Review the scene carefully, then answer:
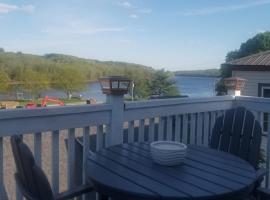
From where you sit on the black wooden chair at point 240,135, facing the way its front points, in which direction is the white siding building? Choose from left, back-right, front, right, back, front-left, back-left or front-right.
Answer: back-right

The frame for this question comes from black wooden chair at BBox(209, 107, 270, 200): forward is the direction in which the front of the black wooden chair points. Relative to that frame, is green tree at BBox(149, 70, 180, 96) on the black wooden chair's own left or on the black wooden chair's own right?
on the black wooden chair's own right

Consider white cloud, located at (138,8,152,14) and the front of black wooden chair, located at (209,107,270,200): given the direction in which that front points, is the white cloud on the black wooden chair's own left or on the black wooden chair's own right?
on the black wooden chair's own right

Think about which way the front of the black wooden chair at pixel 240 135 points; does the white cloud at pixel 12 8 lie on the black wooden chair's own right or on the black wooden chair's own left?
on the black wooden chair's own right

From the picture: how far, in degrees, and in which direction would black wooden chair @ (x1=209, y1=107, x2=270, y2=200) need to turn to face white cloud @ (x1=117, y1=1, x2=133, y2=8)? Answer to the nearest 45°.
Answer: approximately 90° to its right

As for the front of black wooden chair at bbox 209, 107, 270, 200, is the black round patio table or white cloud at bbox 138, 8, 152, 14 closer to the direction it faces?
the black round patio table

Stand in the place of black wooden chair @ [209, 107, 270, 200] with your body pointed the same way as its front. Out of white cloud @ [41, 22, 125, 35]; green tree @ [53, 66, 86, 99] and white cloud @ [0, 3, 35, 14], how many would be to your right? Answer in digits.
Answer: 3

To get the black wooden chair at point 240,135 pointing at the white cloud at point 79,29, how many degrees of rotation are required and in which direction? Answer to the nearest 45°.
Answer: approximately 90° to its right
